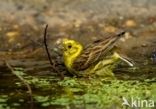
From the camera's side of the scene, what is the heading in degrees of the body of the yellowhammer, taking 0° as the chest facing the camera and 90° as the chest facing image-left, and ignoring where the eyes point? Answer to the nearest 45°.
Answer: approximately 90°
